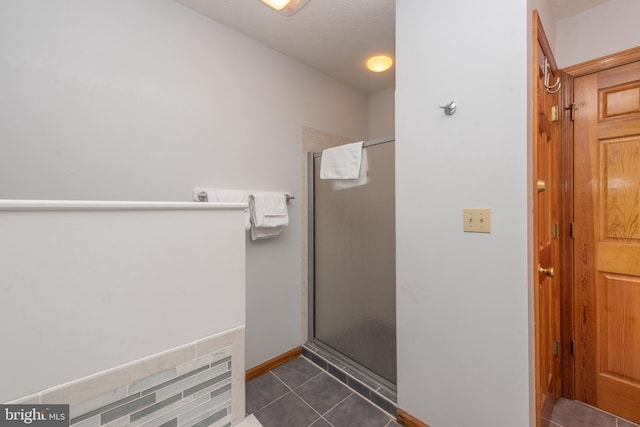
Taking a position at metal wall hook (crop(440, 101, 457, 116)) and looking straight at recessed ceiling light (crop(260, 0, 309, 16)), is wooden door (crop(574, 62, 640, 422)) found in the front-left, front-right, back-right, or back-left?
back-right

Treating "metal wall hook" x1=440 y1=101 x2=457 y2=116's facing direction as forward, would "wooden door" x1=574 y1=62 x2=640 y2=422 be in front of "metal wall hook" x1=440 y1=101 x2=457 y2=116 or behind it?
behind

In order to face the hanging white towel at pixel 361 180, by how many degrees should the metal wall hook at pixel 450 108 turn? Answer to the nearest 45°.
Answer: approximately 90° to its right

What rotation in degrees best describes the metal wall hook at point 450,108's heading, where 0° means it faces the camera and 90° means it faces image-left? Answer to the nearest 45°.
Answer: approximately 45°

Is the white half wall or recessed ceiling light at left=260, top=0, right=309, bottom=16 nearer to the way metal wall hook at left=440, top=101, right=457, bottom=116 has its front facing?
the white half wall

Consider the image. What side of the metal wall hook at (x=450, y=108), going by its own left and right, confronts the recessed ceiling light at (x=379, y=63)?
right

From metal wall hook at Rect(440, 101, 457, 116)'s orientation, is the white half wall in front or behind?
in front

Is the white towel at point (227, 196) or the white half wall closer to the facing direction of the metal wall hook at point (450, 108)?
the white half wall
